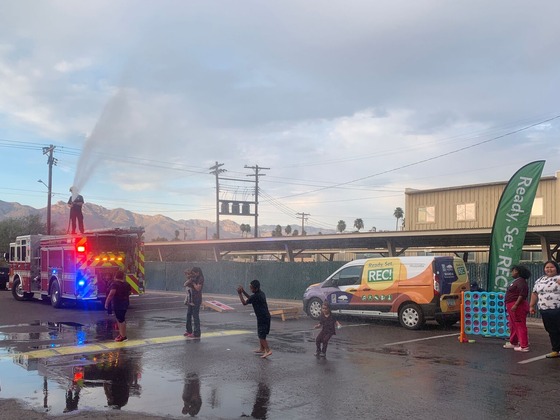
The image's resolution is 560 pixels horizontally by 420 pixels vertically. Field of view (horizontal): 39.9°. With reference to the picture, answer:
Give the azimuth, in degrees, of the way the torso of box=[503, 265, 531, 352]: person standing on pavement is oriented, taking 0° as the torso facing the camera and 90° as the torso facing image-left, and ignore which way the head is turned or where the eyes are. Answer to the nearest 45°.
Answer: approximately 90°

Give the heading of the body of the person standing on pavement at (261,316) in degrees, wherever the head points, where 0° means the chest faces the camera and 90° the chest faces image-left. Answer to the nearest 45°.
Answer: approximately 90°

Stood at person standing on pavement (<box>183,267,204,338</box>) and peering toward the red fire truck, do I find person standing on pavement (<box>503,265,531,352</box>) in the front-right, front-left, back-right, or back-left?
back-right

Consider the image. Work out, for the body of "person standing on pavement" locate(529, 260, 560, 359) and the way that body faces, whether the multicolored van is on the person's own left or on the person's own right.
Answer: on the person's own right

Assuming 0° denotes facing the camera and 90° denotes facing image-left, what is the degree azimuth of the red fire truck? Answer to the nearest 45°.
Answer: approximately 135°

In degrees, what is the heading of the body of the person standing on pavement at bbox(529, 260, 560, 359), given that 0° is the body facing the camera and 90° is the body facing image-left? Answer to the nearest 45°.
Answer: approximately 45°

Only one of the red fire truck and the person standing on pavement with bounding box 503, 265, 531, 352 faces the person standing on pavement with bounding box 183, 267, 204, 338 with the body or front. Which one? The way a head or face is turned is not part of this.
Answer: the person standing on pavement with bounding box 503, 265, 531, 352

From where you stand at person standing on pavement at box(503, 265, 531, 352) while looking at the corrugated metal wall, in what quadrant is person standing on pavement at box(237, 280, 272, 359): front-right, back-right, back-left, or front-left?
back-left

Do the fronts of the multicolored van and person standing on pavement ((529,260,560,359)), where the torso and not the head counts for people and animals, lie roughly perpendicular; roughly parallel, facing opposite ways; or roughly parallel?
roughly perpendicular
